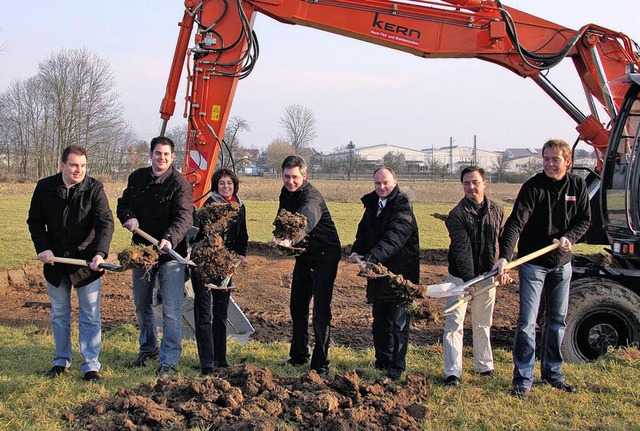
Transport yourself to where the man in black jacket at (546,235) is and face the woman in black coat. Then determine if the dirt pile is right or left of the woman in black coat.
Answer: left

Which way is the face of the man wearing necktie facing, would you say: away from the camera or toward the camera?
toward the camera

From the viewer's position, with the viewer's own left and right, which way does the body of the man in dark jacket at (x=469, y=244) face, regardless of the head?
facing the viewer

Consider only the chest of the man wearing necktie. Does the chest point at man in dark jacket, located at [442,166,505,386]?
no

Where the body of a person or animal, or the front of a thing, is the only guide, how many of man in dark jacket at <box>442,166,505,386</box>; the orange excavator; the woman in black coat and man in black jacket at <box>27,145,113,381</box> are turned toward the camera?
3

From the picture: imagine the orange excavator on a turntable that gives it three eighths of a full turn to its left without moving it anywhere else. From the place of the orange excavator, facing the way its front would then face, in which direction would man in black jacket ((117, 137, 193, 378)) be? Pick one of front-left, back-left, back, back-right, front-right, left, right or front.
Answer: right

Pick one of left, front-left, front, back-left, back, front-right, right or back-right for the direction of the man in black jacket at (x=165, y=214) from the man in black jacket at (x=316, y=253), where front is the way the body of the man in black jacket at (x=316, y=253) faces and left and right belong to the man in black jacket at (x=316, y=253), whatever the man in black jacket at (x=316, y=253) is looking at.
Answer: front-right

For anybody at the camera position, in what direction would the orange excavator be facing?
facing to the left of the viewer

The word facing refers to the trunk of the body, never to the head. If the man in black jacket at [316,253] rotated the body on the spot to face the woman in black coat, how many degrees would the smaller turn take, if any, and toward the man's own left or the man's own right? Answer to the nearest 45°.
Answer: approximately 45° to the man's own right

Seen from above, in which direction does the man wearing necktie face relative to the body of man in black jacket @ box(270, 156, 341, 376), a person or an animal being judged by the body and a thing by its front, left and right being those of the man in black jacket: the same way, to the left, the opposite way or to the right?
the same way

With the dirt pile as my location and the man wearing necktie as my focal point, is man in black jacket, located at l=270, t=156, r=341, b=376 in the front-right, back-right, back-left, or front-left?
front-left

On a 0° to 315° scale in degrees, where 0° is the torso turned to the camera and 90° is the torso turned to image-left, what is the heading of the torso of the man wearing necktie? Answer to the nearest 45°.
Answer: approximately 45°

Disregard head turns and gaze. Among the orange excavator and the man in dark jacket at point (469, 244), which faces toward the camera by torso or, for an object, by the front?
the man in dark jacket

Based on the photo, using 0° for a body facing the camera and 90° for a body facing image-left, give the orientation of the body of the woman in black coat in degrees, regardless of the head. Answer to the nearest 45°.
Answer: approximately 0°

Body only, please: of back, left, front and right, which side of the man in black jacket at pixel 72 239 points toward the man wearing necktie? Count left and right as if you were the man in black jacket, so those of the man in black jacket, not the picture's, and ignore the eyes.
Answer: left

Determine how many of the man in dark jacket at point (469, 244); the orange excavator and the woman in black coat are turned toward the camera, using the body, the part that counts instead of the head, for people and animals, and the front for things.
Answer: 2
